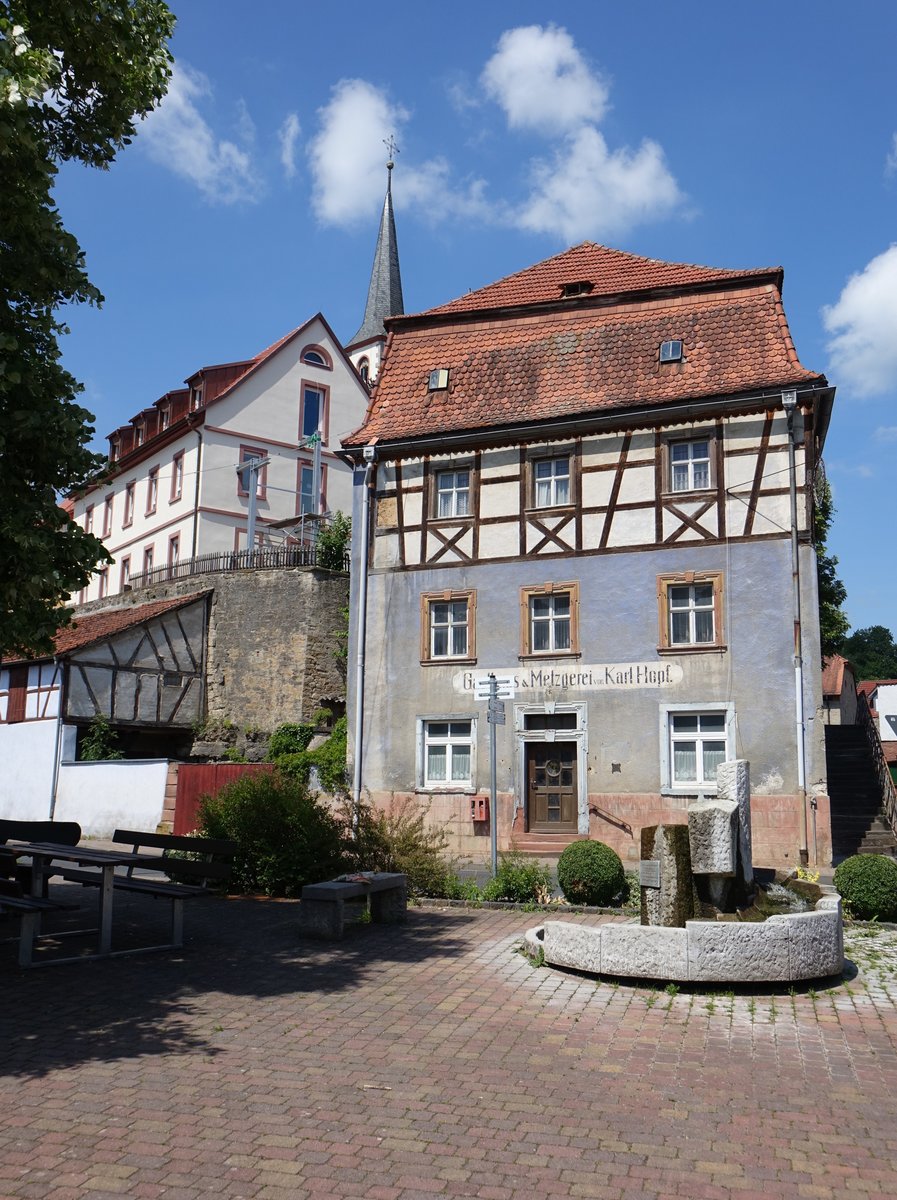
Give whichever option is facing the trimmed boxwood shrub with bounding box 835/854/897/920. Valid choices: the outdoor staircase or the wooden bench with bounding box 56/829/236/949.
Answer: the outdoor staircase

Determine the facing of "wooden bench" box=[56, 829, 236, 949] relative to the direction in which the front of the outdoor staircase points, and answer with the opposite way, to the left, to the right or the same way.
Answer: the same way

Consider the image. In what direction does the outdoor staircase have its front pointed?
toward the camera

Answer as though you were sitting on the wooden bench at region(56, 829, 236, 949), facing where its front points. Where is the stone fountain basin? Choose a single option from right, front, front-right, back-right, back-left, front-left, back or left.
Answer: left

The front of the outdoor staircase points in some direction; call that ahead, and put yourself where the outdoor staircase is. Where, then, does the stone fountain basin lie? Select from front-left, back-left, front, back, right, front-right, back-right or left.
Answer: front

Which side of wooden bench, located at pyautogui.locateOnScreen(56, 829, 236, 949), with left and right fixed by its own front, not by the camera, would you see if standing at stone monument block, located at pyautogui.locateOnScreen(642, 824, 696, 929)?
left

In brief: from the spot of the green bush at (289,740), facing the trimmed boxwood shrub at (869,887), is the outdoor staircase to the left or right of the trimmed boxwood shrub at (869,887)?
left

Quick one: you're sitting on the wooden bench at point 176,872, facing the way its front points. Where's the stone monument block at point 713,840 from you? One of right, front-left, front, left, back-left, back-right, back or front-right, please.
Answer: left

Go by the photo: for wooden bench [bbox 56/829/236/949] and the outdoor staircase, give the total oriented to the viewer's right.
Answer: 0

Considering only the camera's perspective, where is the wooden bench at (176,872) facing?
facing the viewer and to the left of the viewer

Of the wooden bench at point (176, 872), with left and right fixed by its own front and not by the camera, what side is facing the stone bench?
left

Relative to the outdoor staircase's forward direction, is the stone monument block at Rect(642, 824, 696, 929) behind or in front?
in front

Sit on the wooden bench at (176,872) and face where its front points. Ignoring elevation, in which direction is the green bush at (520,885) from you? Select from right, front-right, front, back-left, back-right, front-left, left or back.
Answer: back-left

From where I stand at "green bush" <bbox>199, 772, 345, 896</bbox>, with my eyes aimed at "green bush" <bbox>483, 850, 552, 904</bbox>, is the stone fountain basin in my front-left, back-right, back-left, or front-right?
front-right

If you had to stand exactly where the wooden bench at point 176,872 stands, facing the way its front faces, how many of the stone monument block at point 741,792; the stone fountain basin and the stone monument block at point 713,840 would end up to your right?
0

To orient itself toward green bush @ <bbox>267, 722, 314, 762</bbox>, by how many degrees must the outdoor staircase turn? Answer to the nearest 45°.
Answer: approximately 90° to its right
